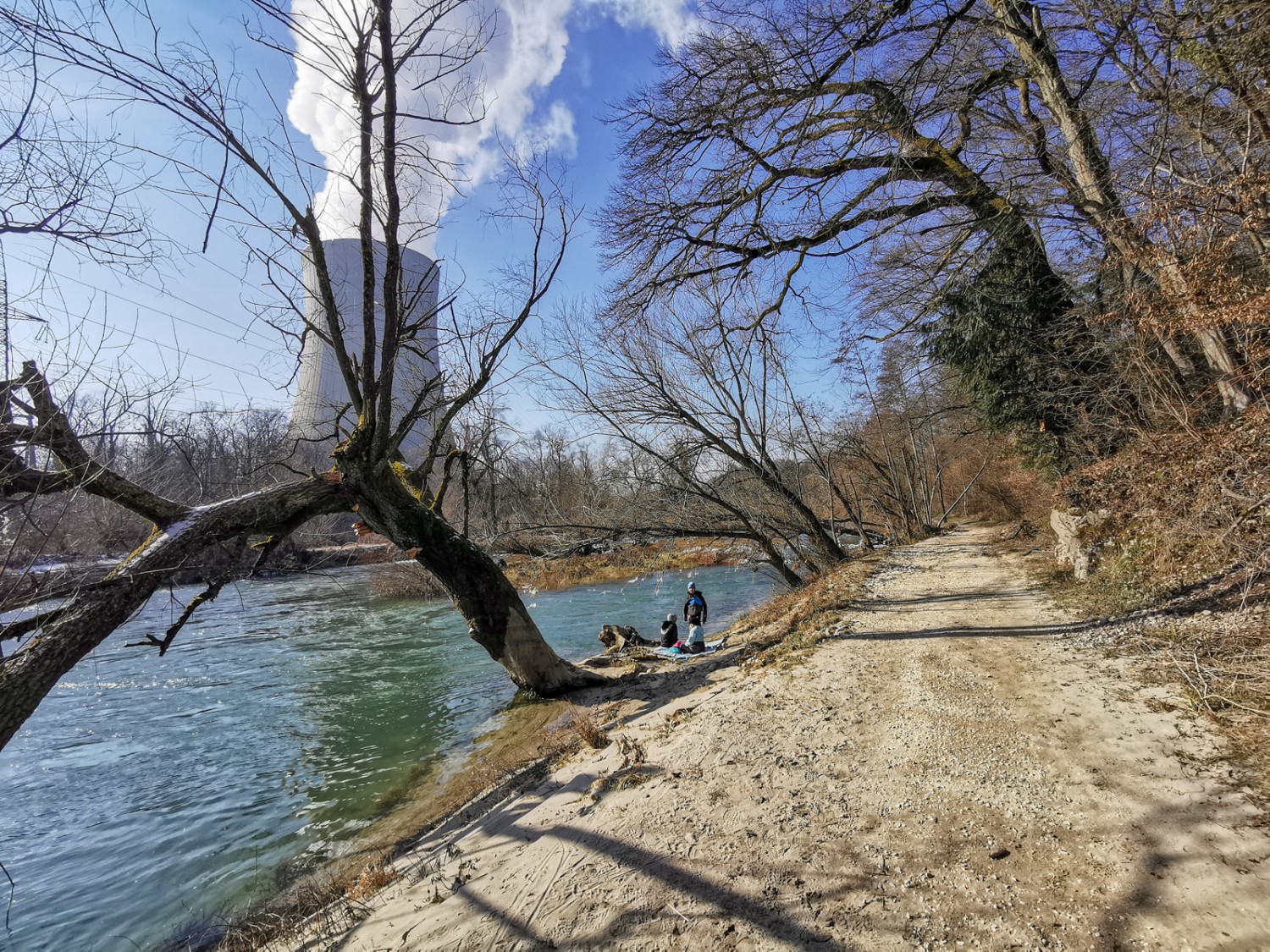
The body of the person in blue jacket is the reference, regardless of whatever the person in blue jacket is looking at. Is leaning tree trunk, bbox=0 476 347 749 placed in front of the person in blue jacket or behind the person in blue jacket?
in front

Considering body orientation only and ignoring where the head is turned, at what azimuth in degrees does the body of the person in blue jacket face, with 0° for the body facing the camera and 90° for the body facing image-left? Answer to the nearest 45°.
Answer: approximately 0°
